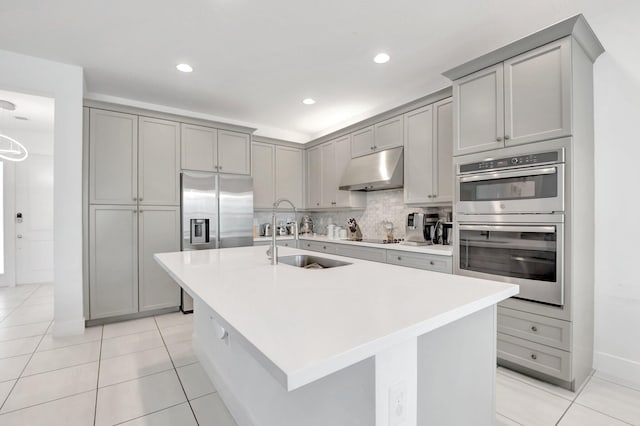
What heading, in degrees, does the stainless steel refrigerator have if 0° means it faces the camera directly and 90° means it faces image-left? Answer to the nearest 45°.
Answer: approximately 0°

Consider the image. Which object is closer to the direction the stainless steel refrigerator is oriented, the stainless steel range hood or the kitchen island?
the kitchen island

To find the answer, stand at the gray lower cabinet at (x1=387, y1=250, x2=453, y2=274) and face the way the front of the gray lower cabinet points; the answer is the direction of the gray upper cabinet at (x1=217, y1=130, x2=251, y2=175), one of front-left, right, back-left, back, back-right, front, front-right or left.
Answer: front-right

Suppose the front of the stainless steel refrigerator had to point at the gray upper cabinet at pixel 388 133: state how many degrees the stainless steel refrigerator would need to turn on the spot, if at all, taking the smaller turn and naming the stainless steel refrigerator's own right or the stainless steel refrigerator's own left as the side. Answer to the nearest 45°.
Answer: approximately 45° to the stainless steel refrigerator's own left

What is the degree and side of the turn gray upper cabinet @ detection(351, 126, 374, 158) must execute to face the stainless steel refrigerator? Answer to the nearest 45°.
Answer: approximately 45° to its right

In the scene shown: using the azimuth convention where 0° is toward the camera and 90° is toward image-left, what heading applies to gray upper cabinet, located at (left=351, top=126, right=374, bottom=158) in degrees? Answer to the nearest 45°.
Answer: approximately 45°
